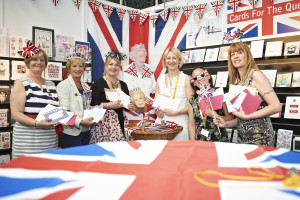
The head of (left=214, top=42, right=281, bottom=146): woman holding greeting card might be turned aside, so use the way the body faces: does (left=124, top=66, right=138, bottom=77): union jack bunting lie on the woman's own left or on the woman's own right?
on the woman's own right

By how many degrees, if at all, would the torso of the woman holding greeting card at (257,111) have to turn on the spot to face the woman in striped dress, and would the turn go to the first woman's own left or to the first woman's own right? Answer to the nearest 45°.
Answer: approximately 45° to the first woman's own right

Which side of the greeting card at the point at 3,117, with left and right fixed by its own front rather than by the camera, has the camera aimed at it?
front

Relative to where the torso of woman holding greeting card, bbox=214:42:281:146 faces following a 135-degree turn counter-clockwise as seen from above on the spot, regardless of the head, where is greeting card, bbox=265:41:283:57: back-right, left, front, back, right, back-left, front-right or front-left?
left

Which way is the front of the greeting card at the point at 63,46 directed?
toward the camera

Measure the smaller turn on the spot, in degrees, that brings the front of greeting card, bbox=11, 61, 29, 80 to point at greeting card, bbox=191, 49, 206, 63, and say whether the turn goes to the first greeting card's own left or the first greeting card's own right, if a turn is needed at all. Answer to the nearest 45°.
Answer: approximately 90° to the first greeting card's own left

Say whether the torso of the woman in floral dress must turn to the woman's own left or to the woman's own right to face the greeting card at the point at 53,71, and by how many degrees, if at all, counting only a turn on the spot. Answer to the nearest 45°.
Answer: approximately 180°

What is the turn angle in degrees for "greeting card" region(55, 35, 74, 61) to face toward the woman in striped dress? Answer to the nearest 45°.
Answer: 0° — it already faces them

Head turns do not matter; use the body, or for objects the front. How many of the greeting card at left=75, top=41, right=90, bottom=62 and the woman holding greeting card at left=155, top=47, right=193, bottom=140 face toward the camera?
2

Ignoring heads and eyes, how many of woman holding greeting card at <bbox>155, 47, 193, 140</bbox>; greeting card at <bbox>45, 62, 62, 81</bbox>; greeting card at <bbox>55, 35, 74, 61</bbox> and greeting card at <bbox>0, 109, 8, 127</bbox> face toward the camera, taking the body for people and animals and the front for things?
4

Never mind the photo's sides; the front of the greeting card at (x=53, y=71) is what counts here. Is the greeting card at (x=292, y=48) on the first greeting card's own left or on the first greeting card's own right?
on the first greeting card's own left

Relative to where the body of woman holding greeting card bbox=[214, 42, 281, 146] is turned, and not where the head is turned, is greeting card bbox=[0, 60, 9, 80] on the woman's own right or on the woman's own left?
on the woman's own right

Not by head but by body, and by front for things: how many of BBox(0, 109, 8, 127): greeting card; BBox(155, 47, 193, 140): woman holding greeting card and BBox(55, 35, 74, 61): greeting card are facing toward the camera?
3
